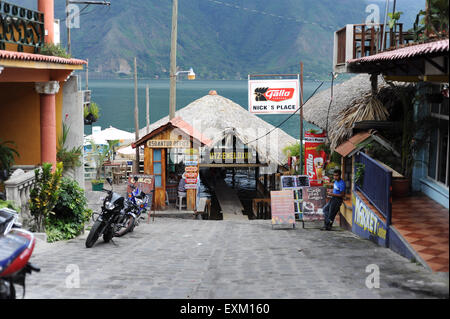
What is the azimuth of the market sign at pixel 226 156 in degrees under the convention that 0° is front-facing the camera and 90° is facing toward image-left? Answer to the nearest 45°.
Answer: approximately 0°

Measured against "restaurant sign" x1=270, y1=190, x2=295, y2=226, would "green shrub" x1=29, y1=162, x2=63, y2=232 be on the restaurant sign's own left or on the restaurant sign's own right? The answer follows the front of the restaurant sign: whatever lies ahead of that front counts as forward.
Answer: on the restaurant sign's own right

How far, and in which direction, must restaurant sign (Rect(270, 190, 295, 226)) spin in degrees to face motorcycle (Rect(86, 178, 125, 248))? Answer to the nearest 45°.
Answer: approximately 45° to its right

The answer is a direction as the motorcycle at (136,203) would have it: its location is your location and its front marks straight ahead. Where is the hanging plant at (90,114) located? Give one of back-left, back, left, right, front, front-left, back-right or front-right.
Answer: back-right

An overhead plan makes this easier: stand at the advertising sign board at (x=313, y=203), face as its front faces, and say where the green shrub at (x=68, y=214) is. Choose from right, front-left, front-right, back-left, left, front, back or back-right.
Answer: front-right

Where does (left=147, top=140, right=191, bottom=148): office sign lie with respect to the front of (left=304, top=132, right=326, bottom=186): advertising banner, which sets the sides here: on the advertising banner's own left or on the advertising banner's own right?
on the advertising banner's own right

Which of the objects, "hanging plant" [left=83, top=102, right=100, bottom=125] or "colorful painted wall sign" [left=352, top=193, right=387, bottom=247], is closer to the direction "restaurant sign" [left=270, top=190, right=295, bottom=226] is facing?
the colorful painted wall sign
